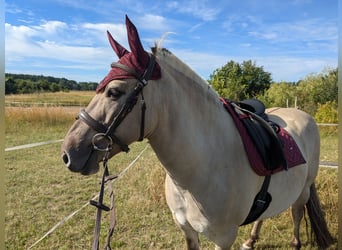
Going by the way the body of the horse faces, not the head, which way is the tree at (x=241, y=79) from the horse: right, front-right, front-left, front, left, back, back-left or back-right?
back-right

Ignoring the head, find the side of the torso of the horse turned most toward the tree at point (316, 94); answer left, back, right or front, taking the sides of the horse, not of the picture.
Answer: back

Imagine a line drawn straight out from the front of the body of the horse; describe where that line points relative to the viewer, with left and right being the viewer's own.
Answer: facing the viewer and to the left of the viewer
